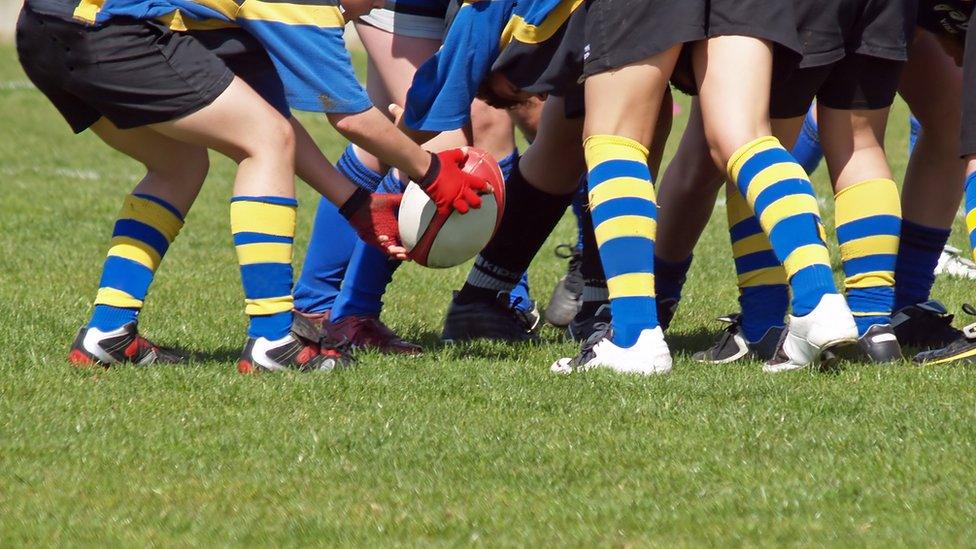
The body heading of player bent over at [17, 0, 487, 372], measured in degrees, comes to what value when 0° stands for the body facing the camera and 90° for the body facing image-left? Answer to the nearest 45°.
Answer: approximately 270°
